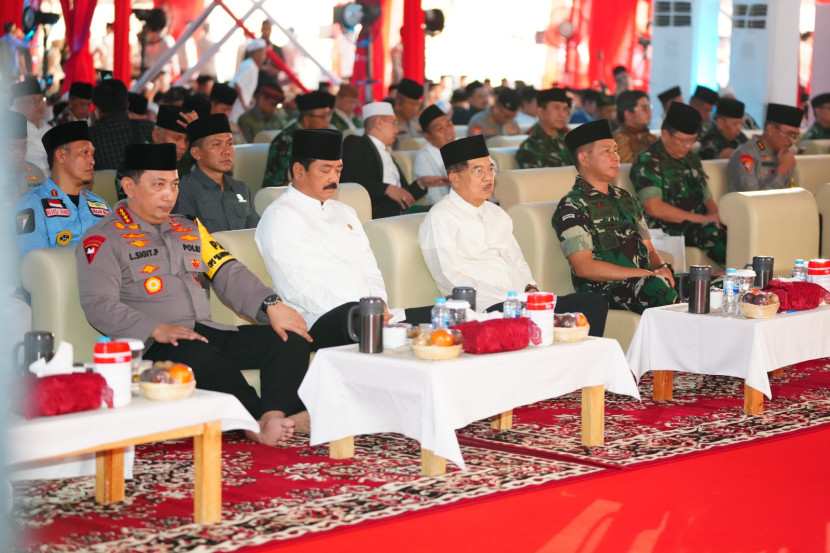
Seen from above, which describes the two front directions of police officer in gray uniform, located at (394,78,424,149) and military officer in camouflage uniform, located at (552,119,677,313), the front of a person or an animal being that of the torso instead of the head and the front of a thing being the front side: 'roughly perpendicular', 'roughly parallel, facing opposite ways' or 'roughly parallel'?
roughly parallel

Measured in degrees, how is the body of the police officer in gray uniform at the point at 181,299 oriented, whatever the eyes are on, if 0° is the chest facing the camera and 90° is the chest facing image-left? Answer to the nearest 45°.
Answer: approximately 315°

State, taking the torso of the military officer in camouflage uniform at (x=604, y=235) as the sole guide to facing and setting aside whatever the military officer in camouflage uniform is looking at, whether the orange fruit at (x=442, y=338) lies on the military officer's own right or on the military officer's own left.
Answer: on the military officer's own right

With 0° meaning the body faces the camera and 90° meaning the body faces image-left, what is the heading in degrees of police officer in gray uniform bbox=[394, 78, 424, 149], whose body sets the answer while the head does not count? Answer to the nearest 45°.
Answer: approximately 315°

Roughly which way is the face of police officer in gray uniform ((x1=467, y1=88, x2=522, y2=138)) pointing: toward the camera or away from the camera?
toward the camera

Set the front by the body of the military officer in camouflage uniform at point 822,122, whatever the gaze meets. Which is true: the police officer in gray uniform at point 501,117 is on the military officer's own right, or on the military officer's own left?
on the military officer's own right

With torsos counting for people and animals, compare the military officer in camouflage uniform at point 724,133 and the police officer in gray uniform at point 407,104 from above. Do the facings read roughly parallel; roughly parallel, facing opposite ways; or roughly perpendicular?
roughly parallel

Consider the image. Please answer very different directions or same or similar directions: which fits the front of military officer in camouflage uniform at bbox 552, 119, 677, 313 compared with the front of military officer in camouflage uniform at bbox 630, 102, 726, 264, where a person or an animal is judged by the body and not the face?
same or similar directions

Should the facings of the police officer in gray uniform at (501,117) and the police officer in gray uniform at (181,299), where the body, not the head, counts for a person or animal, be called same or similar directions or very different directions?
same or similar directions

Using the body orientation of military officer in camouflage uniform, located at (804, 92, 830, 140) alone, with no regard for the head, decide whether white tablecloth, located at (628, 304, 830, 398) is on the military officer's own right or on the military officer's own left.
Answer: on the military officer's own right

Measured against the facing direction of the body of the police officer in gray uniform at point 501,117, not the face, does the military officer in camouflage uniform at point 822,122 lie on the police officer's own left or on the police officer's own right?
on the police officer's own left

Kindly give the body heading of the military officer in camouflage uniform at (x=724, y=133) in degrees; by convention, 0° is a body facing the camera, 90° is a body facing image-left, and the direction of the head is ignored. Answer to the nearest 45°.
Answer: approximately 315°
